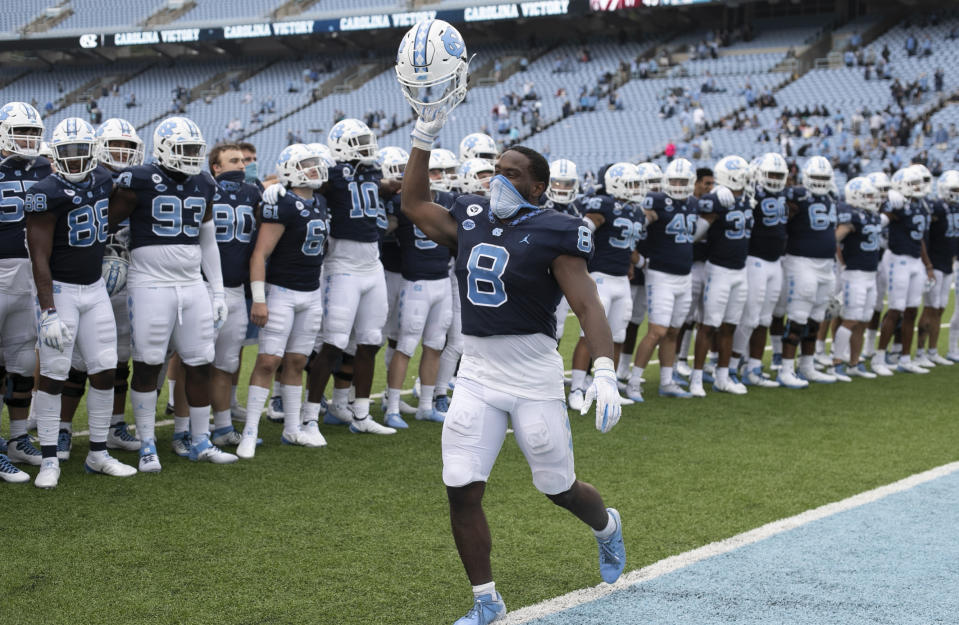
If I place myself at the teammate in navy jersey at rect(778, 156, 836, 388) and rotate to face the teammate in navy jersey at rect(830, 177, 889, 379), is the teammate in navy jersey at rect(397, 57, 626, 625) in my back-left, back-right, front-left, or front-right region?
back-right

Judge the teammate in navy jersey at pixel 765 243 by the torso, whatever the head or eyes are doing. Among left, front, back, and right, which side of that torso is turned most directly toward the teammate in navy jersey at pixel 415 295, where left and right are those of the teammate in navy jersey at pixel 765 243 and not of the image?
right

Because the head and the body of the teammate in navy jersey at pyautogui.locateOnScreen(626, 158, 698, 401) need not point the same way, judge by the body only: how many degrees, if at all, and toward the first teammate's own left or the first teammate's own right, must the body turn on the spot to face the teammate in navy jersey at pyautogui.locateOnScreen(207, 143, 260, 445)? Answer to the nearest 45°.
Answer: approximately 90° to the first teammate's own right

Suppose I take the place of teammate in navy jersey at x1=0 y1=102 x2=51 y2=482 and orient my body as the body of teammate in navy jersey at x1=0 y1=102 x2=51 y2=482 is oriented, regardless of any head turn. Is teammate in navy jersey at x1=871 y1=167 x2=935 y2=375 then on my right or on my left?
on my left

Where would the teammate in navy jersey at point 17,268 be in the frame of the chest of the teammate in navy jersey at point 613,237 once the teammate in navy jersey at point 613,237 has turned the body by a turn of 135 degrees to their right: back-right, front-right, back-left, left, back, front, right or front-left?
front-left

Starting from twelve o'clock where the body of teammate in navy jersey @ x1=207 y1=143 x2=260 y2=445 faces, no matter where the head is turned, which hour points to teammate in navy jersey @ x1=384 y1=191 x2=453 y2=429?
teammate in navy jersey @ x1=384 y1=191 x2=453 y2=429 is roughly at 8 o'clock from teammate in navy jersey @ x1=207 y1=143 x2=260 y2=445.

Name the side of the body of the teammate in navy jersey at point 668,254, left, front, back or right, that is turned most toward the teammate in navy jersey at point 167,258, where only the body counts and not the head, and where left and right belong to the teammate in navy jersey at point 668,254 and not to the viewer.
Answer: right

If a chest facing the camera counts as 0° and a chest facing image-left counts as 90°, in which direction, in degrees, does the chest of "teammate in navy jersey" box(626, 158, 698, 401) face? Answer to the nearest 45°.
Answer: approximately 315°

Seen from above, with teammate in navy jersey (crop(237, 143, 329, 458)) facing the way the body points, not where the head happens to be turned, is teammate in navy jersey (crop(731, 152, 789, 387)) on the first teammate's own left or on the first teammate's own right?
on the first teammate's own left
